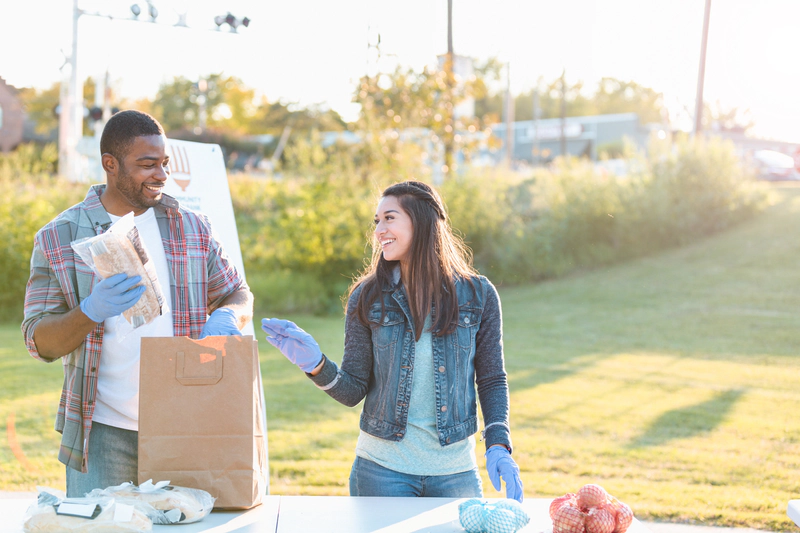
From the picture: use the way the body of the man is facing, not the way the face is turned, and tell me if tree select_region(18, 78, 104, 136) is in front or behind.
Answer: behind

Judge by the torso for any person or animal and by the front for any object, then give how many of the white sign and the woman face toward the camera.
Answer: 2

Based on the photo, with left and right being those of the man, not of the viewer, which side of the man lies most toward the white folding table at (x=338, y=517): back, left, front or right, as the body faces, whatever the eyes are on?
front

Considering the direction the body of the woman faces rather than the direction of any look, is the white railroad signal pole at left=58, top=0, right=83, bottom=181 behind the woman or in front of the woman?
behind

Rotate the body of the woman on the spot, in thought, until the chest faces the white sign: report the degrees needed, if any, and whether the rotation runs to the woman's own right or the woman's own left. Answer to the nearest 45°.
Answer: approximately 135° to the woman's own right

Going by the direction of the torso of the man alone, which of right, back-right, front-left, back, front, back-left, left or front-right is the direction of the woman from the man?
front-left

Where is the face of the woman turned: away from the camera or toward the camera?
toward the camera

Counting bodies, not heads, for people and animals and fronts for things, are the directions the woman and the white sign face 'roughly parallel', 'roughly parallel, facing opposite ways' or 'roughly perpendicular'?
roughly parallel

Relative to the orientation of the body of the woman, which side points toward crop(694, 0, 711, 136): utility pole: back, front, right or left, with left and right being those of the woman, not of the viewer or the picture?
back

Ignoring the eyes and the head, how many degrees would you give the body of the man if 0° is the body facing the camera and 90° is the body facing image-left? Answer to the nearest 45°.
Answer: approximately 315°

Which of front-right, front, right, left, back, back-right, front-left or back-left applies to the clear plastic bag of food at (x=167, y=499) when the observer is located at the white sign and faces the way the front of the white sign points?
front

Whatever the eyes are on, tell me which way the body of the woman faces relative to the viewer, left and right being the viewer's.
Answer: facing the viewer

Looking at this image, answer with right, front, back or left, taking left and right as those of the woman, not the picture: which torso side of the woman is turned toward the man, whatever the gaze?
right

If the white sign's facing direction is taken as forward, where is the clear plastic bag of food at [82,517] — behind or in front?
in front
